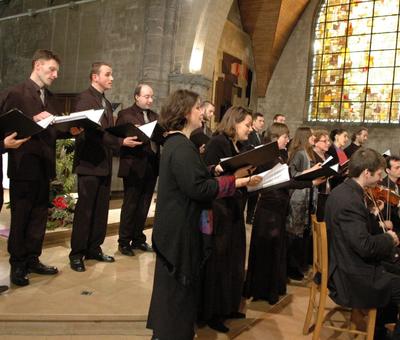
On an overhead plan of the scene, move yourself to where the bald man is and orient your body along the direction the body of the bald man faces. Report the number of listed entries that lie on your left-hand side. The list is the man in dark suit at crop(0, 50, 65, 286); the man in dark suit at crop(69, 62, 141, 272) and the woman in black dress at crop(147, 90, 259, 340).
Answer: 0

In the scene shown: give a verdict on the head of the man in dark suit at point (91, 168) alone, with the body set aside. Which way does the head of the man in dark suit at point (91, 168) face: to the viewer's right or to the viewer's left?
to the viewer's right

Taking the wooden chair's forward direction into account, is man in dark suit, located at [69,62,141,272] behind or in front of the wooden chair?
behind

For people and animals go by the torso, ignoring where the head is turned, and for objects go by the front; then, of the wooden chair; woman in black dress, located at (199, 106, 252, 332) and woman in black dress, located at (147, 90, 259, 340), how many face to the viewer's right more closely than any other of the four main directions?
3

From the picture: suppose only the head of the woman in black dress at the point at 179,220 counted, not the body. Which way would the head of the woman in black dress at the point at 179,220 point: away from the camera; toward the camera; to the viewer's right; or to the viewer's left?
to the viewer's right

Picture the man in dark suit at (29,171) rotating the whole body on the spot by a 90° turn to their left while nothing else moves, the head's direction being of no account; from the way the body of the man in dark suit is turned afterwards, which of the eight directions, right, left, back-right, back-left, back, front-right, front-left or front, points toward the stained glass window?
front

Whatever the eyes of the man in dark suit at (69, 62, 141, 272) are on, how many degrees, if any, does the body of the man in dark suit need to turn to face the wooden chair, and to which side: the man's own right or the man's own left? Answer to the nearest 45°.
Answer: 0° — they already face it

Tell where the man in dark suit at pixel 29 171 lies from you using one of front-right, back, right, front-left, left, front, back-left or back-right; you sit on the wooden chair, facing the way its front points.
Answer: back

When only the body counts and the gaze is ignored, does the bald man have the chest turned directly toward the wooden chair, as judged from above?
yes

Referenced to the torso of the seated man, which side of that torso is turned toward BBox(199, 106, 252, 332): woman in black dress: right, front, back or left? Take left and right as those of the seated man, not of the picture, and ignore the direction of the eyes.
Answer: back

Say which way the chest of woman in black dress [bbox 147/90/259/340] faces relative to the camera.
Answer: to the viewer's right

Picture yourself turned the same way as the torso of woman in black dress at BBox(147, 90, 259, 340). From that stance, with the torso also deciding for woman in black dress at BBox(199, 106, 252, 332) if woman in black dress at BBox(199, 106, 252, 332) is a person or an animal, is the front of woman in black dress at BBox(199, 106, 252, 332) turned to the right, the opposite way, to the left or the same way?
the same way

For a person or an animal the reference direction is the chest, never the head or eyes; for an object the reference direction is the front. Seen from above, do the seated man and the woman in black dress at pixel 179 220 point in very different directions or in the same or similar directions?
same or similar directions

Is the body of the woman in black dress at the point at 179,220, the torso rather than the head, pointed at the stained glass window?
no

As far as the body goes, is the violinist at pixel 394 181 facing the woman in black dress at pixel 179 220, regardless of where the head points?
yes

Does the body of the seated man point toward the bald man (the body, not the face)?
no

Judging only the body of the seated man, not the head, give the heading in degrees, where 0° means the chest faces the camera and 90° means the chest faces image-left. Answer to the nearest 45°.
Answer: approximately 270°
